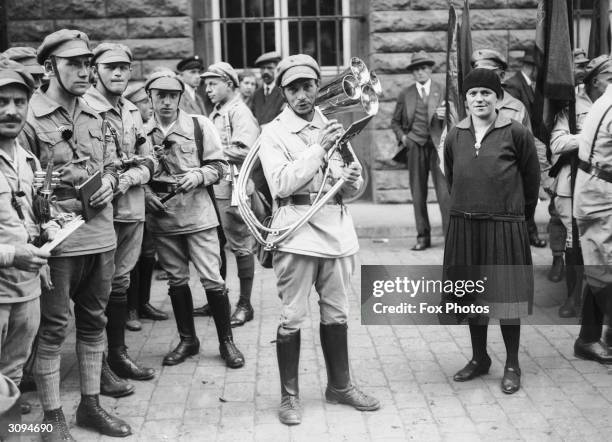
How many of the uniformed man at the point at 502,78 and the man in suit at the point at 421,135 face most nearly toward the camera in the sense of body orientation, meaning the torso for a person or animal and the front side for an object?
2

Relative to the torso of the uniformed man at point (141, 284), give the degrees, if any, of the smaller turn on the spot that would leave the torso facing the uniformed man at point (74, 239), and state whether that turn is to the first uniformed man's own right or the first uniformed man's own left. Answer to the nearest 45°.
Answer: approximately 45° to the first uniformed man's own right

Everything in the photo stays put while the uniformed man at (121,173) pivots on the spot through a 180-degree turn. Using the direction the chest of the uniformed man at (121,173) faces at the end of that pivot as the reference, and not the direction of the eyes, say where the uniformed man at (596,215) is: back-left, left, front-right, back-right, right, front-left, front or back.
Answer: back-right

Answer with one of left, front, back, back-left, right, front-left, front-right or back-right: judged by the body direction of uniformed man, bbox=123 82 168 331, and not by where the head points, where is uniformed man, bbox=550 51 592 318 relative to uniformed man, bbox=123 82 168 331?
front-left

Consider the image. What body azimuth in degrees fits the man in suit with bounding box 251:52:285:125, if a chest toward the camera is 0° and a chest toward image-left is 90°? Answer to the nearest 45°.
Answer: approximately 0°

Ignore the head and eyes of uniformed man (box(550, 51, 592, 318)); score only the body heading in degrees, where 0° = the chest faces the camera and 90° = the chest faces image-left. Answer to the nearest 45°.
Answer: approximately 45°
